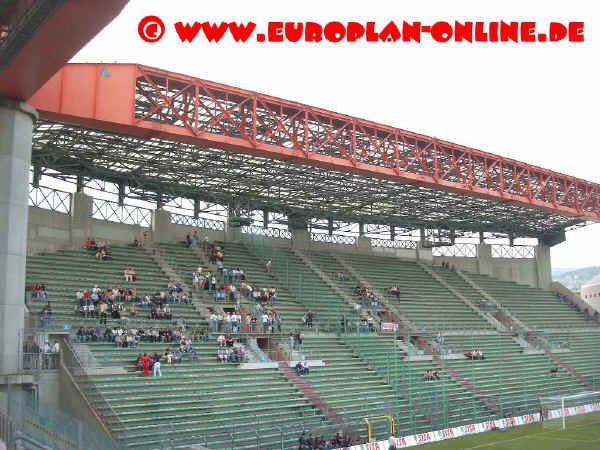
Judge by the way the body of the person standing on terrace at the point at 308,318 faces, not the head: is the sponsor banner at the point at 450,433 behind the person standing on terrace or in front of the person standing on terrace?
in front

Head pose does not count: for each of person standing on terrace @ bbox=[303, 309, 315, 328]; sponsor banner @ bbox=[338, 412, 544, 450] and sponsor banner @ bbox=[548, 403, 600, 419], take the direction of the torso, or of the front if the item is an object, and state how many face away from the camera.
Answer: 0

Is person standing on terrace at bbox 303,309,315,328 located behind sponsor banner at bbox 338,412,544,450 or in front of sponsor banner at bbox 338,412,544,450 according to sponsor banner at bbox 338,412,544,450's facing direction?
behind

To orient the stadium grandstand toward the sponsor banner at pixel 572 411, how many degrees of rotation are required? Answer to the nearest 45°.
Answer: approximately 45° to its left

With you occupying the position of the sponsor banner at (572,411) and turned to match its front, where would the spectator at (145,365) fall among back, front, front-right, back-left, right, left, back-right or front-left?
right

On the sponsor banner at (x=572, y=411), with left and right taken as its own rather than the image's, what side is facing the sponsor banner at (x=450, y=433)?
right

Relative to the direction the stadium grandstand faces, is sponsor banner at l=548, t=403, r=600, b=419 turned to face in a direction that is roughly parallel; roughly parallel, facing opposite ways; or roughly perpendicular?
roughly parallel

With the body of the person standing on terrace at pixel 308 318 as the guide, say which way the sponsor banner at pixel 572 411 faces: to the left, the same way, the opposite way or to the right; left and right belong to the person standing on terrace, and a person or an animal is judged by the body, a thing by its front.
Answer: the same way

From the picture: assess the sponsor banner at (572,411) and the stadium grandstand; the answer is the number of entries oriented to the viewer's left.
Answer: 0

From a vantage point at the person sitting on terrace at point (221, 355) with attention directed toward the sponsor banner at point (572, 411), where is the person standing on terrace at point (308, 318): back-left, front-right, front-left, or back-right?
front-left

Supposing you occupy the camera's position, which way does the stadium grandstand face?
facing the viewer and to the right of the viewer

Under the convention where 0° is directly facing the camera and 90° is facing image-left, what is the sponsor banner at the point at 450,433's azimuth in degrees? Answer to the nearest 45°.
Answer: approximately 315°

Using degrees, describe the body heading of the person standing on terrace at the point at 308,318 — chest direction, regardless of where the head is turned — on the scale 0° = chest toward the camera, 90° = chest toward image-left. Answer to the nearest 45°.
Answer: approximately 315°

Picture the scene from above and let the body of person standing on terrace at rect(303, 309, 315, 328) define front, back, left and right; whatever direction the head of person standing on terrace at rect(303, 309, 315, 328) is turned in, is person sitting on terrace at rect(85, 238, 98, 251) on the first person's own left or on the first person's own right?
on the first person's own right

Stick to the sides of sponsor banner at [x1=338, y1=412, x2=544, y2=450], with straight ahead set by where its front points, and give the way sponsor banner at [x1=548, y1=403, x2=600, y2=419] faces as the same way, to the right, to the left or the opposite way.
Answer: the same way
